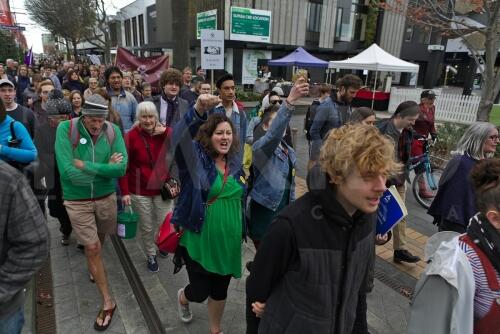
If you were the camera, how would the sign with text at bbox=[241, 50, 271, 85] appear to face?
facing the viewer

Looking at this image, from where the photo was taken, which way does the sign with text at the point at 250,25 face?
toward the camera

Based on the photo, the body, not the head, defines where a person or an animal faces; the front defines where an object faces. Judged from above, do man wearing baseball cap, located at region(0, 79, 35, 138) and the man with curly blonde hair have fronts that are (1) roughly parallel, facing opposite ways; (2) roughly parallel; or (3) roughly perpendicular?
roughly parallel

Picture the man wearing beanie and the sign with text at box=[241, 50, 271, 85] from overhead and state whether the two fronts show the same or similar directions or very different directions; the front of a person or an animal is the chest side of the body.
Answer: same or similar directions

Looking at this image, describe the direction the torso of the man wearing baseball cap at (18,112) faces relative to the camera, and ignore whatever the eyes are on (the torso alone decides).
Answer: toward the camera

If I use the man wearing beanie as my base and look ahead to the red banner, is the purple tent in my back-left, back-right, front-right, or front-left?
front-right

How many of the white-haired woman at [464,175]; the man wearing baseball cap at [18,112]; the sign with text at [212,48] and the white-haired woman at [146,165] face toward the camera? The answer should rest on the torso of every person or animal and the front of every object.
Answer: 3

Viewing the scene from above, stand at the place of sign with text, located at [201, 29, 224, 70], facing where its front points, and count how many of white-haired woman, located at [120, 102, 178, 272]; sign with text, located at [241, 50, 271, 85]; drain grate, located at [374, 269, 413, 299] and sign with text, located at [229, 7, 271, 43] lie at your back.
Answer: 2

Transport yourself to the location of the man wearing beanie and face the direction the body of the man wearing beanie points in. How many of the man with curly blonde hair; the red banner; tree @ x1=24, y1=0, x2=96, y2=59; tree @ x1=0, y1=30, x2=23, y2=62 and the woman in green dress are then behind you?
3

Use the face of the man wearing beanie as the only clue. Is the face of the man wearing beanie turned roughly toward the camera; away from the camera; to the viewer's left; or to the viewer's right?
toward the camera

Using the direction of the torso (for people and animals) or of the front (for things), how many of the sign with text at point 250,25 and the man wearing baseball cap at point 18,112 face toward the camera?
2
